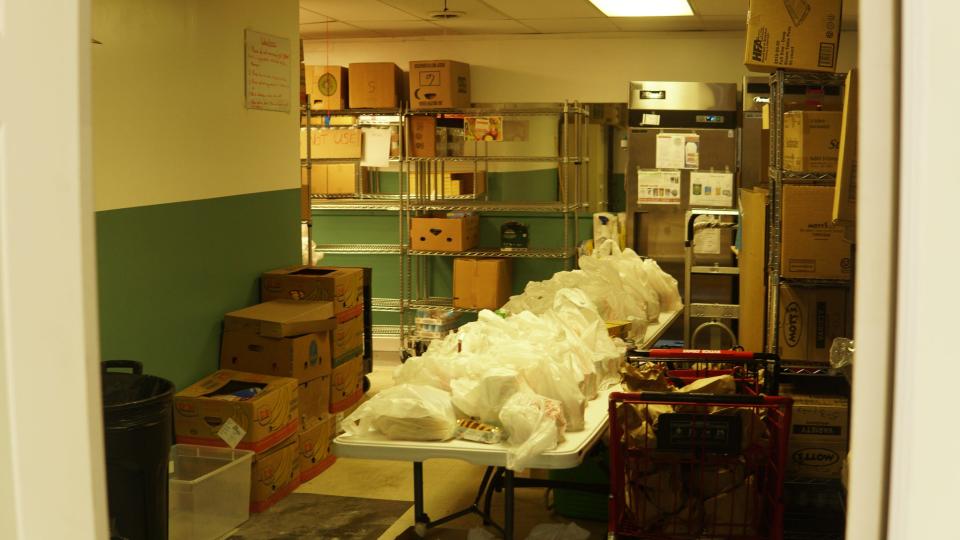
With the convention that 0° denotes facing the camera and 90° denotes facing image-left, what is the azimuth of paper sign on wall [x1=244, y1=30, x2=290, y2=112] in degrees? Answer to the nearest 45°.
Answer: approximately 315°

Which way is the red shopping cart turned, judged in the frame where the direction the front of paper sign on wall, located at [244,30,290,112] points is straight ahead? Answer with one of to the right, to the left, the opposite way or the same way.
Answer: to the right

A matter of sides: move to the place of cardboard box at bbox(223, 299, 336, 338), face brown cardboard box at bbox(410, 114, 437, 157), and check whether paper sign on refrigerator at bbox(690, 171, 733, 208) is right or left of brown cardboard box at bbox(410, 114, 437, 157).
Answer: right

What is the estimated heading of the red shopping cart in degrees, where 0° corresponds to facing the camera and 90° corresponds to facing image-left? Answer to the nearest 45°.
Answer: approximately 0°

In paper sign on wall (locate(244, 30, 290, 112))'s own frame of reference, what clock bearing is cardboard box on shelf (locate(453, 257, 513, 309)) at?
The cardboard box on shelf is roughly at 9 o'clock from the paper sign on wall.

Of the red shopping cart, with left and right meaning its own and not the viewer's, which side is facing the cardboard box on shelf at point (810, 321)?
back

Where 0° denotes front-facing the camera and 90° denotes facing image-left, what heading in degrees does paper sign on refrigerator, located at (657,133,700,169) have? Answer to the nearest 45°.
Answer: approximately 0°

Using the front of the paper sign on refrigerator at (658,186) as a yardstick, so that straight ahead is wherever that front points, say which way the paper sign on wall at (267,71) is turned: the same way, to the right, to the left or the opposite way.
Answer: to the left

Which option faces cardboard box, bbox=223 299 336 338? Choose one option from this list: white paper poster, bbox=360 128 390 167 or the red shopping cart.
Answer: the white paper poster
